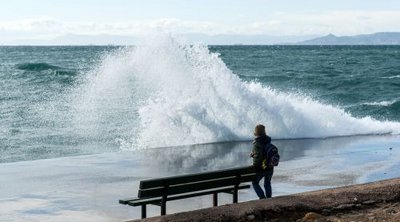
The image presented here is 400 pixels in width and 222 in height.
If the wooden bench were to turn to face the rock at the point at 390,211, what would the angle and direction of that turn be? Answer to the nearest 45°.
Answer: approximately 135° to its right

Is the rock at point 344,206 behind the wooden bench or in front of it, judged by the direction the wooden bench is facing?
behind

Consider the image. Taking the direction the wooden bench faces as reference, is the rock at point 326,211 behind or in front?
behind

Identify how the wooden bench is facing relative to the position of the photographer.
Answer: facing away from the viewer and to the left of the viewer

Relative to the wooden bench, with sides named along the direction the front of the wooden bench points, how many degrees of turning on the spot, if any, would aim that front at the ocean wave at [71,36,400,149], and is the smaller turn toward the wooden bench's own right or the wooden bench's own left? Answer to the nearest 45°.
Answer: approximately 45° to the wooden bench's own right

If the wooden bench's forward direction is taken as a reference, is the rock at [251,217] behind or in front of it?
behind

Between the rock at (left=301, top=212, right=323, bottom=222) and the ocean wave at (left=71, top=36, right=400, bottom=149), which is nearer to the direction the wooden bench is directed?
the ocean wave
